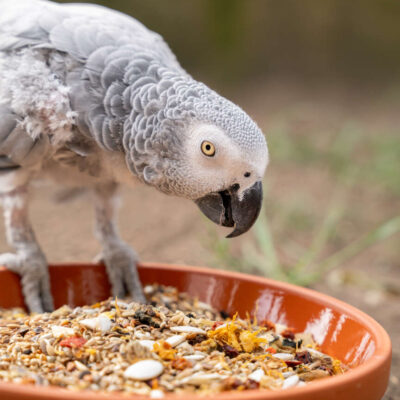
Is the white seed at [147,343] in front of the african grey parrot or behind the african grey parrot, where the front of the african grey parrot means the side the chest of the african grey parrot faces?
in front

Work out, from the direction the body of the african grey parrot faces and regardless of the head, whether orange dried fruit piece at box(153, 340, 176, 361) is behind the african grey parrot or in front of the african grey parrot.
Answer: in front

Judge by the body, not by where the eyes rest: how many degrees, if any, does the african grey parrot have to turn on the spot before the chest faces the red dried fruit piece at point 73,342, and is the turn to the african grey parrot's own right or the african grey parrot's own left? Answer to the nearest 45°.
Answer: approximately 45° to the african grey parrot's own right

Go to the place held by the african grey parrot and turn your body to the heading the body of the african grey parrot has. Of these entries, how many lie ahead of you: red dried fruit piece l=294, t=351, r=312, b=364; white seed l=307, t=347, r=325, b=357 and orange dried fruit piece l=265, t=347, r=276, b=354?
3

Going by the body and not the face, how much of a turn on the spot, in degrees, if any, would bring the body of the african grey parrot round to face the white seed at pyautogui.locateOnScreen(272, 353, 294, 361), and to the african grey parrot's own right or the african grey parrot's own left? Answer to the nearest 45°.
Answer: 0° — it already faces it

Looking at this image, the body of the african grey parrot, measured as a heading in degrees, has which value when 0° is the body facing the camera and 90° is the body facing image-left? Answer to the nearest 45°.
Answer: approximately 315°
